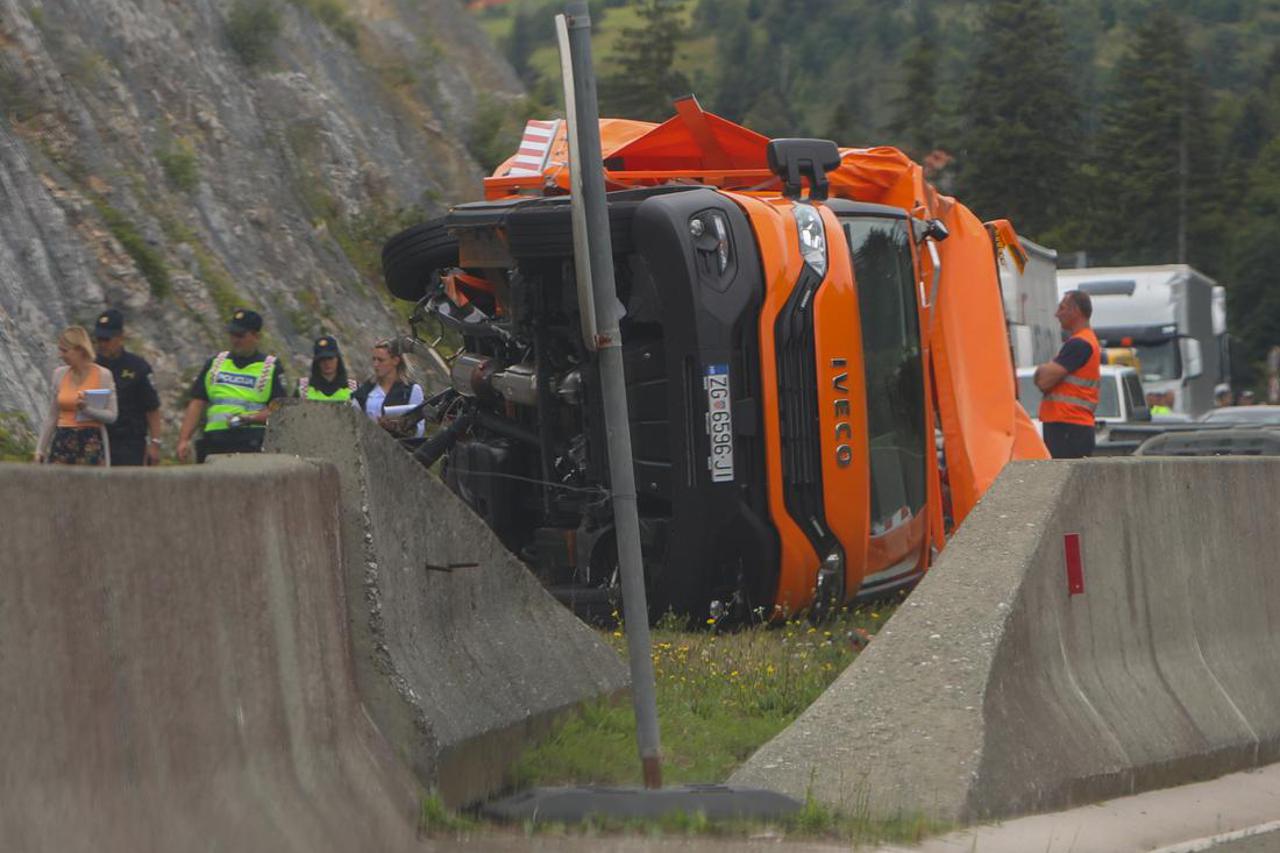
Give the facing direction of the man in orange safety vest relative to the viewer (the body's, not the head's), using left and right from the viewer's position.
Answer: facing to the left of the viewer

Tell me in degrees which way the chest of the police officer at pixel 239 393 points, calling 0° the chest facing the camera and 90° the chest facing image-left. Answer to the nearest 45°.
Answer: approximately 0°

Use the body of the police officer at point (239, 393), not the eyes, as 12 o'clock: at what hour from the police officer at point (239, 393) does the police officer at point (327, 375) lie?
the police officer at point (327, 375) is roughly at 8 o'clock from the police officer at point (239, 393).

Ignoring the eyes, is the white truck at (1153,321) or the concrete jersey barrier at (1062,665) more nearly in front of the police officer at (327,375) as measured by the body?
the concrete jersey barrier

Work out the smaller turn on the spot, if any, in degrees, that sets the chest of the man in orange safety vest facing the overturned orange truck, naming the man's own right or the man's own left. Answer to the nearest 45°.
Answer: approximately 45° to the man's own left

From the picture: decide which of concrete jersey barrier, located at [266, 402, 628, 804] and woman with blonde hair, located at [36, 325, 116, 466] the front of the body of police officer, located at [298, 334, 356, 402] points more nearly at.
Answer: the concrete jersey barrier

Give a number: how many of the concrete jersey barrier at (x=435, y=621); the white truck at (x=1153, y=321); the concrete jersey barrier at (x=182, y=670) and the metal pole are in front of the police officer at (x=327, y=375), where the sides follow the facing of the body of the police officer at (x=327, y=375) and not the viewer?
3
